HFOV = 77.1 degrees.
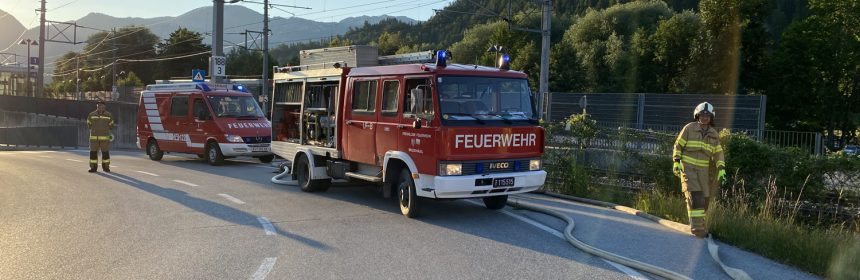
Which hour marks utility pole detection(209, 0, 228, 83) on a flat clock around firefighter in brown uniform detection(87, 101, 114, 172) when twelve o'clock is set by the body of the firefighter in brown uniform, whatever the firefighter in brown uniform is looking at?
The utility pole is roughly at 7 o'clock from the firefighter in brown uniform.

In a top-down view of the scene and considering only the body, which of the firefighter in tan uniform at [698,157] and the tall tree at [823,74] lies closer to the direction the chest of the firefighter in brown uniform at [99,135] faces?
the firefighter in tan uniform

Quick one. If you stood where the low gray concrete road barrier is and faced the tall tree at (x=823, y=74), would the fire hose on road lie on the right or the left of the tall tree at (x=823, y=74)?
right

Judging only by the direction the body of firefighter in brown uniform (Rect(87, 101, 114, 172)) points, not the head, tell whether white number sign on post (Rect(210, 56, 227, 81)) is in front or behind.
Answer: behind

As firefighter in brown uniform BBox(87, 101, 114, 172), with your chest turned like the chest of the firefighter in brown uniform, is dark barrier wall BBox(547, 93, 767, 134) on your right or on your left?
on your left

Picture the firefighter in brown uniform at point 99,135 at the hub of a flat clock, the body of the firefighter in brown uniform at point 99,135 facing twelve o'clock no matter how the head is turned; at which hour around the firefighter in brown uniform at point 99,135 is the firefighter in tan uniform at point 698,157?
the firefighter in tan uniform at point 698,157 is roughly at 11 o'clock from the firefighter in brown uniform at point 99,135.

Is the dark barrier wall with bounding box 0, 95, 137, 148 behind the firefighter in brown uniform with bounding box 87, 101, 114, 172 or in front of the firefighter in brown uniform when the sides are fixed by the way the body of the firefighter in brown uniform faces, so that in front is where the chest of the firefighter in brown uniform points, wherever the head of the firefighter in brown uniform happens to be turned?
behind

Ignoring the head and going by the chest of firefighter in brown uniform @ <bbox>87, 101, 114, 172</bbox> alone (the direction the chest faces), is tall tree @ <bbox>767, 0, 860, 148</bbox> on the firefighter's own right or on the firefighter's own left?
on the firefighter's own left

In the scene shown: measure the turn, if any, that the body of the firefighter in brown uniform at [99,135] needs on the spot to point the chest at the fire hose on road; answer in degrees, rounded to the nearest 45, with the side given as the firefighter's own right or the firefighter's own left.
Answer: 0° — they already face it

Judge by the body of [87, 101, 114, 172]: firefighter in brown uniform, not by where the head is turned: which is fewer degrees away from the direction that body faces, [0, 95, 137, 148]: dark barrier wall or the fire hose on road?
the fire hose on road
